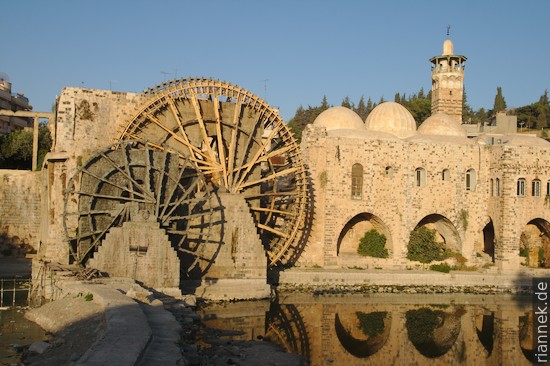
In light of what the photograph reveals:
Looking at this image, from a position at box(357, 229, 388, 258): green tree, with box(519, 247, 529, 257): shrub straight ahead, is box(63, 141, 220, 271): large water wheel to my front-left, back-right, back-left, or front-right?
back-right

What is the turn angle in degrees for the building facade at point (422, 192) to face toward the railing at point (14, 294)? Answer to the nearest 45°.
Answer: approximately 45° to its right

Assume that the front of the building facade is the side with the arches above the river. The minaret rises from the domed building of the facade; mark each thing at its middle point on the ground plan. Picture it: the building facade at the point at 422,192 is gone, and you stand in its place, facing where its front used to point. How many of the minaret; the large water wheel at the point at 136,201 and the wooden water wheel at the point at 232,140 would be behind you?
1

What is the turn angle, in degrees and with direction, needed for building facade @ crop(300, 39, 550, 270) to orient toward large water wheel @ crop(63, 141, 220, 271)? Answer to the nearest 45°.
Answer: approximately 45° to its right

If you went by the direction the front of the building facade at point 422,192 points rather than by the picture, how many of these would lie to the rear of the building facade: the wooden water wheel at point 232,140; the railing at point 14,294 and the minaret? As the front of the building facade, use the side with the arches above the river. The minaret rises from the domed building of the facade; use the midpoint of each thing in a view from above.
1

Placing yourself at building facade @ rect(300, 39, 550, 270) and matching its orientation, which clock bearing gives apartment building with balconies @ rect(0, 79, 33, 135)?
The apartment building with balconies is roughly at 4 o'clock from the building facade.

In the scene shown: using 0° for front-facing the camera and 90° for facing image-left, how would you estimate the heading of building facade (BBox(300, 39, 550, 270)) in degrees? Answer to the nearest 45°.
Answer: approximately 0°

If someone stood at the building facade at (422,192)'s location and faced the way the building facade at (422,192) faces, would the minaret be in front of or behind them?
behind
